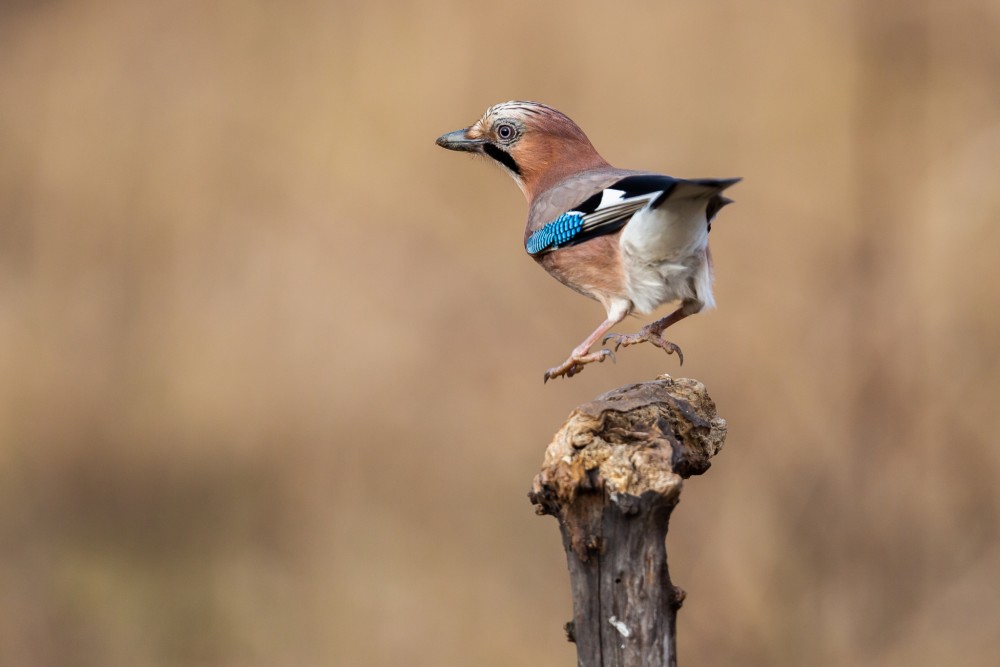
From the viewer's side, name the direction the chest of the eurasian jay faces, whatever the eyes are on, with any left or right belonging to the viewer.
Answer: facing away from the viewer and to the left of the viewer
